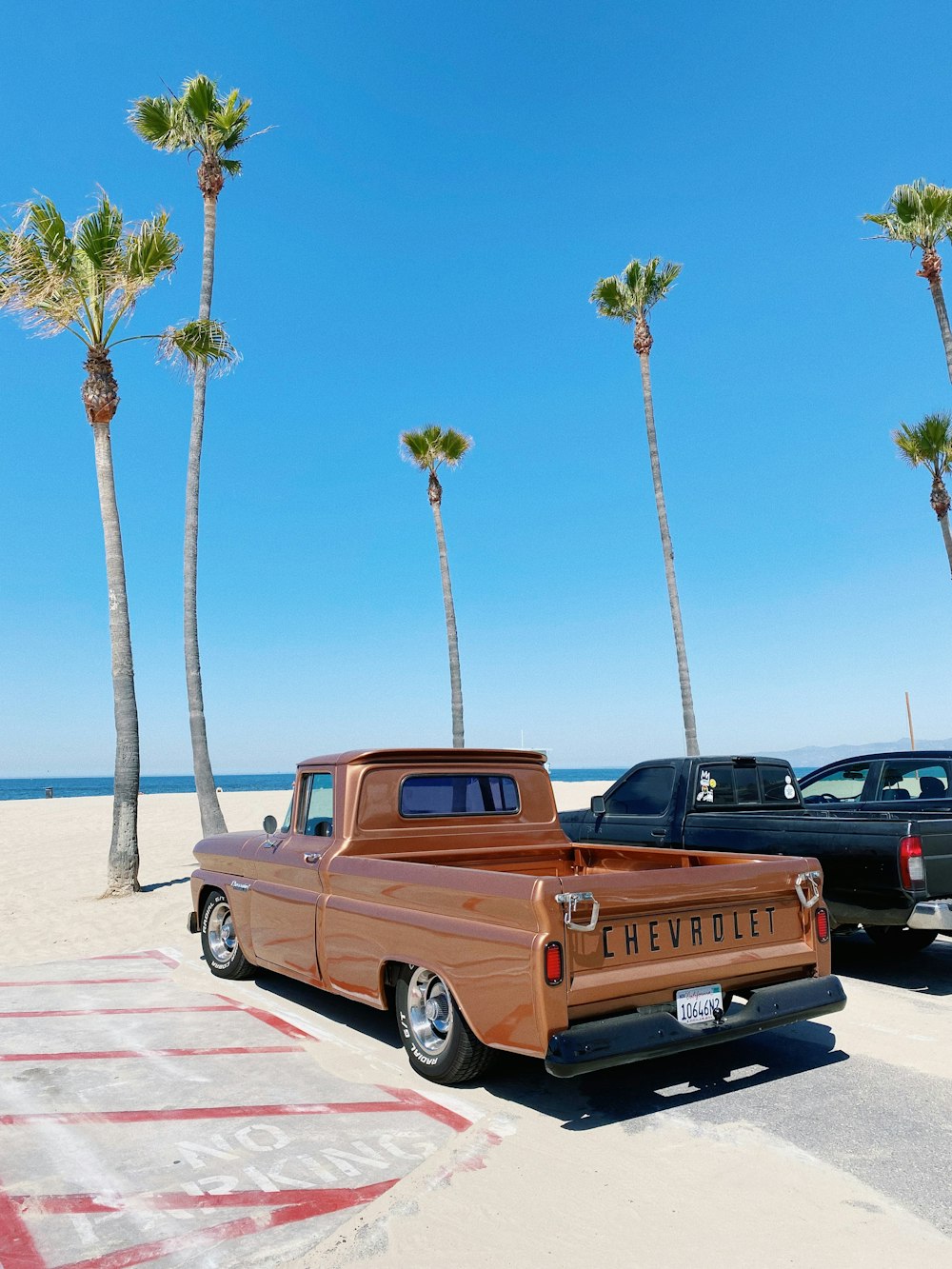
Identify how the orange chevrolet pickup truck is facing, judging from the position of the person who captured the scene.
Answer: facing away from the viewer and to the left of the viewer

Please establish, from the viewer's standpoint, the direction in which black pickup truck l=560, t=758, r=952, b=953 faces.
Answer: facing away from the viewer and to the left of the viewer

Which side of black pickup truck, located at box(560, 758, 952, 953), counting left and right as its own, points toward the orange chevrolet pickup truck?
left

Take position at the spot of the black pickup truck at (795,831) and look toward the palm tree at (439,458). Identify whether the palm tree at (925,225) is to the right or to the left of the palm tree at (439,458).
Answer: right

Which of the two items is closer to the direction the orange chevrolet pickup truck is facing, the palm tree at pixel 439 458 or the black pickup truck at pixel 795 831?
the palm tree

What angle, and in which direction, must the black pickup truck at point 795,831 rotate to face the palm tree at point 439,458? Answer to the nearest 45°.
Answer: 0° — it already faces it
